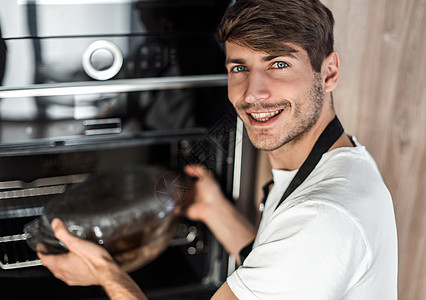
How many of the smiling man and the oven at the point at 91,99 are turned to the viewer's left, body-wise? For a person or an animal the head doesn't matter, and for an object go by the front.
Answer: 1

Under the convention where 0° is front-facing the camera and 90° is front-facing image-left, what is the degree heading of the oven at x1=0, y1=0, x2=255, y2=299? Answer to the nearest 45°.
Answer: approximately 0°

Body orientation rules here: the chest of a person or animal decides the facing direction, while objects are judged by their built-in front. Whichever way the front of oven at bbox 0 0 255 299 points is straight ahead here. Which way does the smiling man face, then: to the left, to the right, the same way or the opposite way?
to the right

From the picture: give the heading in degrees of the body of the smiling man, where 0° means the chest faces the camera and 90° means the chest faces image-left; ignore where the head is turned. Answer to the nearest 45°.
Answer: approximately 90°
